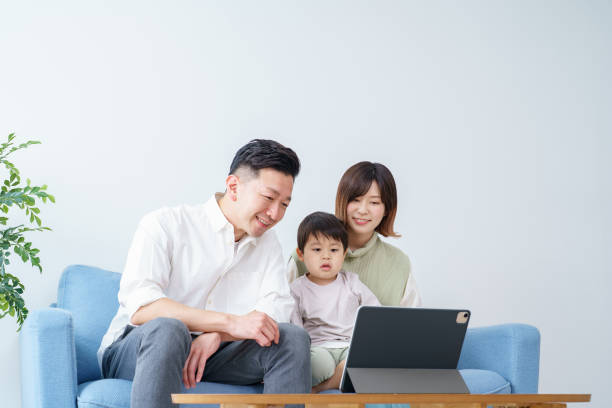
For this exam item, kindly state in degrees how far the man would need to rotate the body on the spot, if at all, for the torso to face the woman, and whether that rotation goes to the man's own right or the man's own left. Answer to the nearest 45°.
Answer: approximately 90° to the man's own left

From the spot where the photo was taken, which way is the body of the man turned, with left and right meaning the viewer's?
facing the viewer and to the right of the viewer

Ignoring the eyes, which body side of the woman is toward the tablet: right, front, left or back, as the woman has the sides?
front

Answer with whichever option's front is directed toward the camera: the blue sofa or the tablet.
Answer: the blue sofa

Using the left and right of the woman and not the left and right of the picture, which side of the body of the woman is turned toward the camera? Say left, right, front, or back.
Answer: front

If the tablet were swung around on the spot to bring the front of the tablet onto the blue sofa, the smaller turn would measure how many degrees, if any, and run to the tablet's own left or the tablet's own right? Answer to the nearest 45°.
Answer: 0° — it already faces it

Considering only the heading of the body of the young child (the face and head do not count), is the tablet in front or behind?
in front

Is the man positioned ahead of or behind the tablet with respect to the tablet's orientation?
ahead

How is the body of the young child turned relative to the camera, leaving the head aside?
toward the camera

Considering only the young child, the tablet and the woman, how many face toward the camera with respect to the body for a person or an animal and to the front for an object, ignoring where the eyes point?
2

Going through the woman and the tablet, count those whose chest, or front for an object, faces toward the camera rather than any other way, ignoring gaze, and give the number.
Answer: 1

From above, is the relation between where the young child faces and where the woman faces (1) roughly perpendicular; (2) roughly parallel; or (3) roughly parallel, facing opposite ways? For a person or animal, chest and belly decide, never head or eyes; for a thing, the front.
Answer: roughly parallel

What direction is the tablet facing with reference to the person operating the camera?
facing away from the viewer and to the left of the viewer

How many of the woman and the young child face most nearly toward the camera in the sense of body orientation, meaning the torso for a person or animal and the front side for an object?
2

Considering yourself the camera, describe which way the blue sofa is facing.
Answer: facing the viewer

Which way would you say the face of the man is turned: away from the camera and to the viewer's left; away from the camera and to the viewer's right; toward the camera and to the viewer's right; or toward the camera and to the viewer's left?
toward the camera and to the viewer's right
